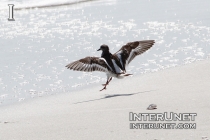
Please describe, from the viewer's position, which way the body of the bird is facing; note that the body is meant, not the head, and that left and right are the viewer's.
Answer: facing away from the viewer and to the left of the viewer
